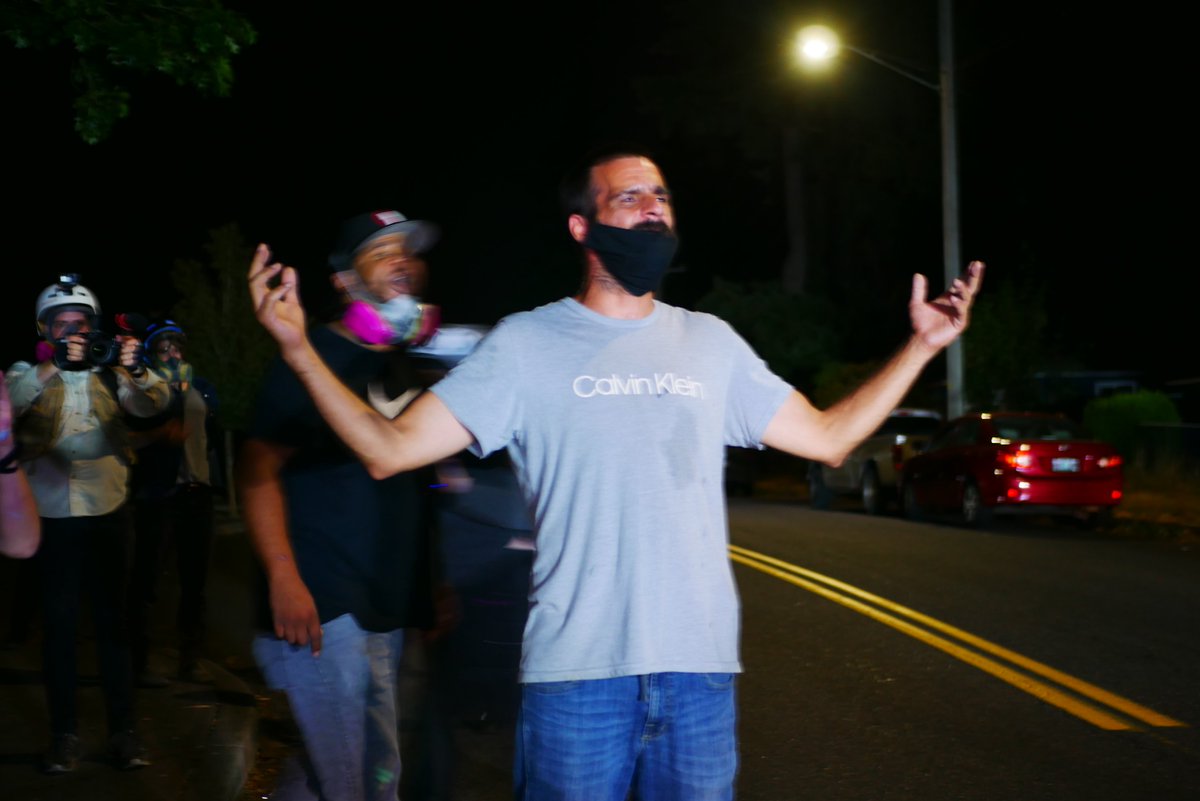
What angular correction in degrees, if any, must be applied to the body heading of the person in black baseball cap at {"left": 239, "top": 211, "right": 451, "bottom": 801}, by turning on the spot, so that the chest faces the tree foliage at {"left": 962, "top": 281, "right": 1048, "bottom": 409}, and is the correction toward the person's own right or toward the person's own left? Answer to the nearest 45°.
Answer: approximately 90° to the person's own left

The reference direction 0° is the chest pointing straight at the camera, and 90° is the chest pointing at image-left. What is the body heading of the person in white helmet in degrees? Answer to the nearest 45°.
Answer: approximately 0°

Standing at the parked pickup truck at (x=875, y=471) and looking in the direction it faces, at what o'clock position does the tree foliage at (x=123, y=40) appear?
The tree foliage is roughly at 8 o'clock from the parked pickup truck.

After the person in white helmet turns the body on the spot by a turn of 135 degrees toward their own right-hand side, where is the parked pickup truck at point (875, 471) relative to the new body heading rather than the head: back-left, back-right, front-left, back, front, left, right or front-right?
right

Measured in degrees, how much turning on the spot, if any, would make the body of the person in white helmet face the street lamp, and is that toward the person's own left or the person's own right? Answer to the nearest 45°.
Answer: approximately 135° to the person's own left

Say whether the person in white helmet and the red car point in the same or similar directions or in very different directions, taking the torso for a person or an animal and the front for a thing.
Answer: very different directions

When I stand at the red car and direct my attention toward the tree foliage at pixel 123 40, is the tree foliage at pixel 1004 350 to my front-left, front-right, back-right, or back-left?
back-right

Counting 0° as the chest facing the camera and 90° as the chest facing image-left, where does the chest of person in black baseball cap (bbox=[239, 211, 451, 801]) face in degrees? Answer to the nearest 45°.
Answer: approximately 315°

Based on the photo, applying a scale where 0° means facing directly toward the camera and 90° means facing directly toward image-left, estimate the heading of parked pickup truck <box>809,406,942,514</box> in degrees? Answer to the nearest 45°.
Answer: approximately 135°

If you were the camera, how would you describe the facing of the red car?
facing away from the viewer and to the left of the viewer

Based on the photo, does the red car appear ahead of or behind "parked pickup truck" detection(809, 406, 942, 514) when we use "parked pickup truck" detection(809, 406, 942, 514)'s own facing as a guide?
behind
